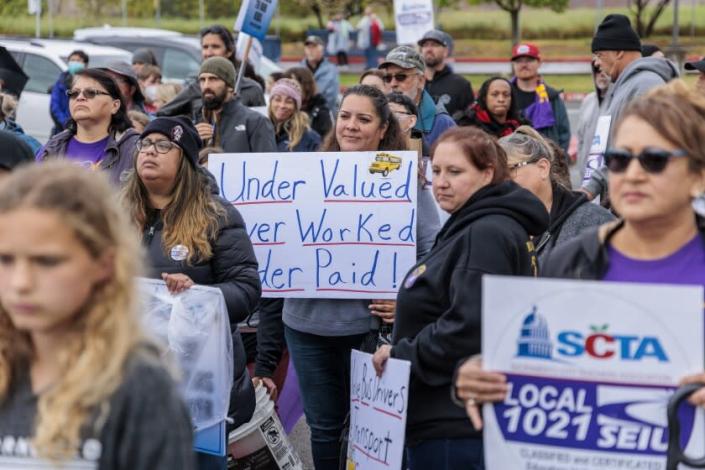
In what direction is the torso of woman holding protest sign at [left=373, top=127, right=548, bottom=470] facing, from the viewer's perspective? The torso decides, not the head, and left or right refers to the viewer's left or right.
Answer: facing to the left of the viewer

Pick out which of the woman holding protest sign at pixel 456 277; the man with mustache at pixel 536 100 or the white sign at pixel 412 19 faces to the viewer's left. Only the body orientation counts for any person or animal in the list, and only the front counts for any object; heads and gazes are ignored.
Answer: the woman holding protest sign

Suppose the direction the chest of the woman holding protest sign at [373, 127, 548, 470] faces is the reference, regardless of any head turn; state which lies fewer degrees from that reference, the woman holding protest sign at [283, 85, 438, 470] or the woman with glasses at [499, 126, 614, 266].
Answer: the woman holding protest sign

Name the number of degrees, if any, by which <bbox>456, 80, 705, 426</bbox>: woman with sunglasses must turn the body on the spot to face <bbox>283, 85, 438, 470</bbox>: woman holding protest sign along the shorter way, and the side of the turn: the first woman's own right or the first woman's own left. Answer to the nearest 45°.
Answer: approximately 90° to the first woman's own right

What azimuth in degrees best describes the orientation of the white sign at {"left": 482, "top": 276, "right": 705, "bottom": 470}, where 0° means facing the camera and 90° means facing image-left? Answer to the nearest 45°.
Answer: approximately 0°

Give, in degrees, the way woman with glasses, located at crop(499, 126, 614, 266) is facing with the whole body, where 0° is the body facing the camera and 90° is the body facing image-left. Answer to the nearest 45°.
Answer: approximately 90°

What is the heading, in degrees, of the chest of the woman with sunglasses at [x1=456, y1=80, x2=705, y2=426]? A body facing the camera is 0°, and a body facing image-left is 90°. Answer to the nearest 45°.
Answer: approximately 45°

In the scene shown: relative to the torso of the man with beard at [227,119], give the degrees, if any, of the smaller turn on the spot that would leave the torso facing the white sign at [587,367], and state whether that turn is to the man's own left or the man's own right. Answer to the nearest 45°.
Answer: approximately 45° to the man's own left

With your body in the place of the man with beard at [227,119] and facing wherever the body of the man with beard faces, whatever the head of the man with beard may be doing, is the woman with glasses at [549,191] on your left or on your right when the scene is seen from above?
on your left

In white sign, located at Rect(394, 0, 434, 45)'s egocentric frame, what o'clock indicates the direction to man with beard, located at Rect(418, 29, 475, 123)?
The man with beard is roughly at 12 o'clock from the white sign.
